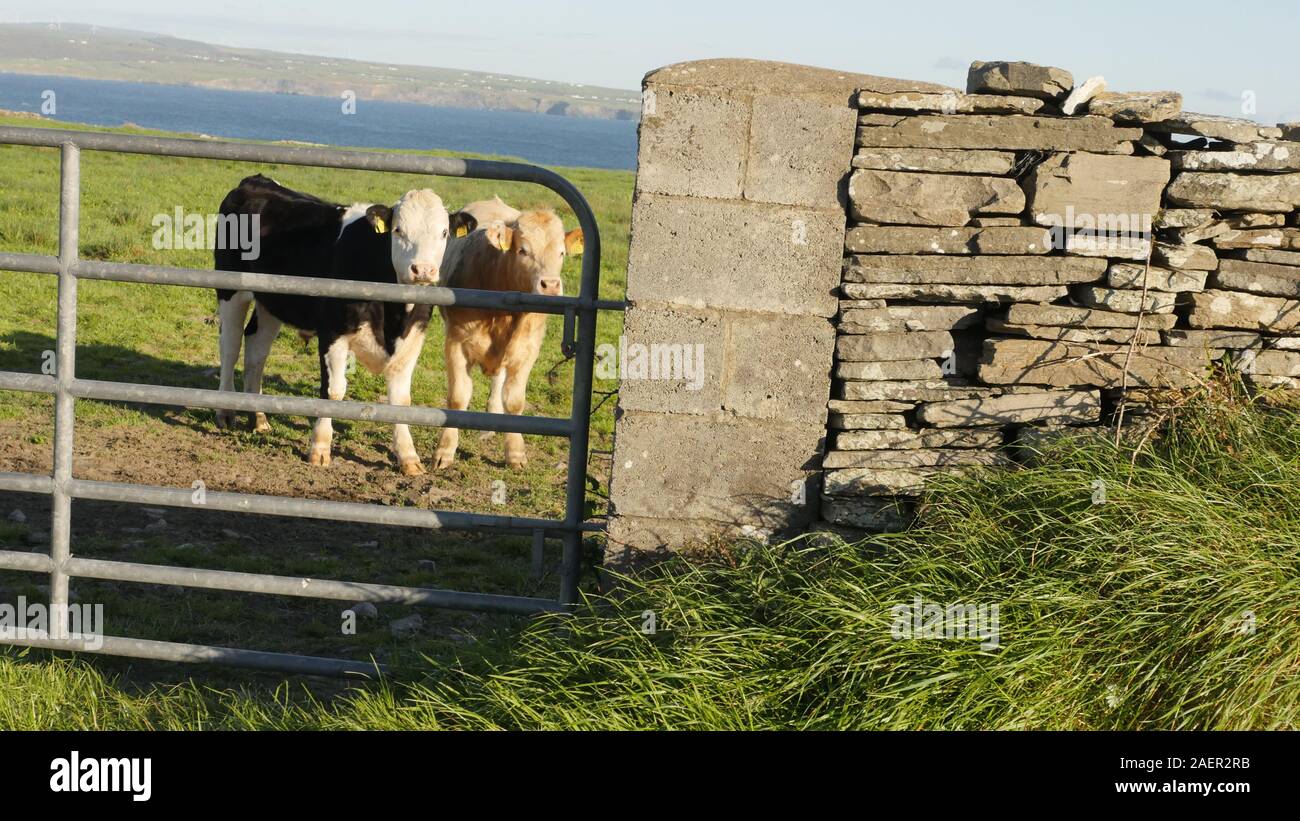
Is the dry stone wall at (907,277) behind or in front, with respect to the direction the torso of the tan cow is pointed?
in front

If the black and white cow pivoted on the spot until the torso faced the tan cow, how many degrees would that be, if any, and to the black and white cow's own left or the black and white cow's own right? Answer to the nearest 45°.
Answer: approximately 45° to the black and white cow's own left

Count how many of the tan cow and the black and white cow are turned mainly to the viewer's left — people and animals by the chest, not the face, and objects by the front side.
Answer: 0

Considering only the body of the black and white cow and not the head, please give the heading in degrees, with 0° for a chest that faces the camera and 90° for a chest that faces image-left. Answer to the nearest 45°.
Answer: approximately 315°

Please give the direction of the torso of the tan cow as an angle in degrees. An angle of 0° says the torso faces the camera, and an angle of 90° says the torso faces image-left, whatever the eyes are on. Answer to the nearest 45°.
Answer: approximately 315°
